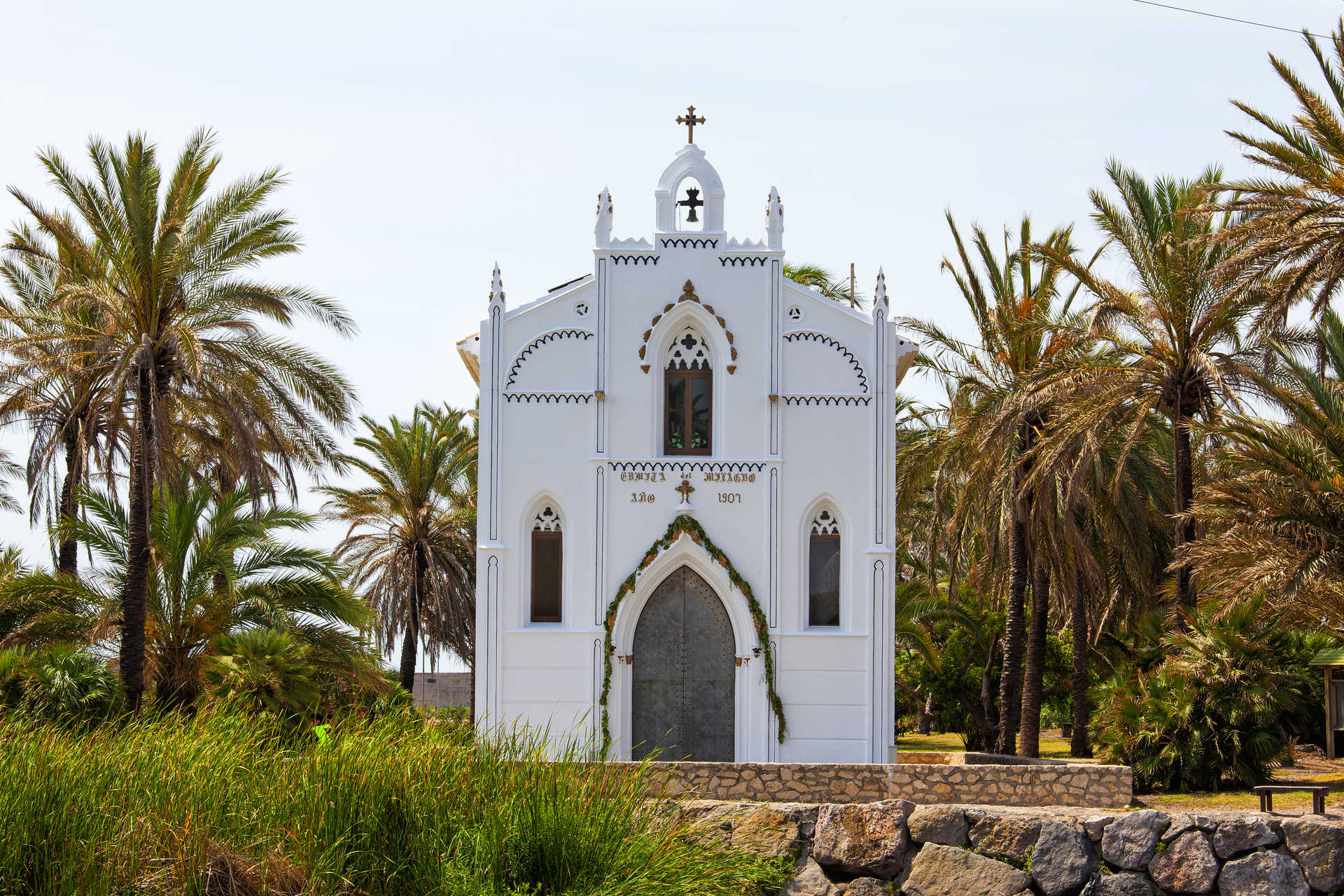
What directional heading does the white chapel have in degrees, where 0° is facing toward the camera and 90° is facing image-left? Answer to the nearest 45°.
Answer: approximately 0°

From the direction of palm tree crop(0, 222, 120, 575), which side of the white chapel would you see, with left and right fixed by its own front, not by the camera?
right

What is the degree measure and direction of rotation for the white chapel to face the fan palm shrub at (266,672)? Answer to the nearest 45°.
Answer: approximately 90° to its right

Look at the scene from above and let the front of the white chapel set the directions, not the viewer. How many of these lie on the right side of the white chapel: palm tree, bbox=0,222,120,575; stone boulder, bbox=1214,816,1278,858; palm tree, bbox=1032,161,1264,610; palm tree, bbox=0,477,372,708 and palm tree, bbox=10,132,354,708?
3

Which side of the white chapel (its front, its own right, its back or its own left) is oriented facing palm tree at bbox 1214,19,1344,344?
left

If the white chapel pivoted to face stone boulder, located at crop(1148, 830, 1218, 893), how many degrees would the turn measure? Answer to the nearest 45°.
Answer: approximately 45° to its left

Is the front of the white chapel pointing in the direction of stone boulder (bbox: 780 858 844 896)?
yes

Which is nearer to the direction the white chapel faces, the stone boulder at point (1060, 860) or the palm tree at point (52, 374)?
the stone boulder

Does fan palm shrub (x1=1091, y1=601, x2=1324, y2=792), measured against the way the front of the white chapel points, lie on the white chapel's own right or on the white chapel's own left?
on the white chapel's own left

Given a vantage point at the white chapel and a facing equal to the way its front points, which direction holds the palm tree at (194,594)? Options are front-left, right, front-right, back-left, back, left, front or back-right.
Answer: right

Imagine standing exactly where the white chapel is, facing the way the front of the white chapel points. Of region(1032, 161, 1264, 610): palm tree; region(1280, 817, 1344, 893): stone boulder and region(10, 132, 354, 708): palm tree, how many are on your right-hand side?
1
